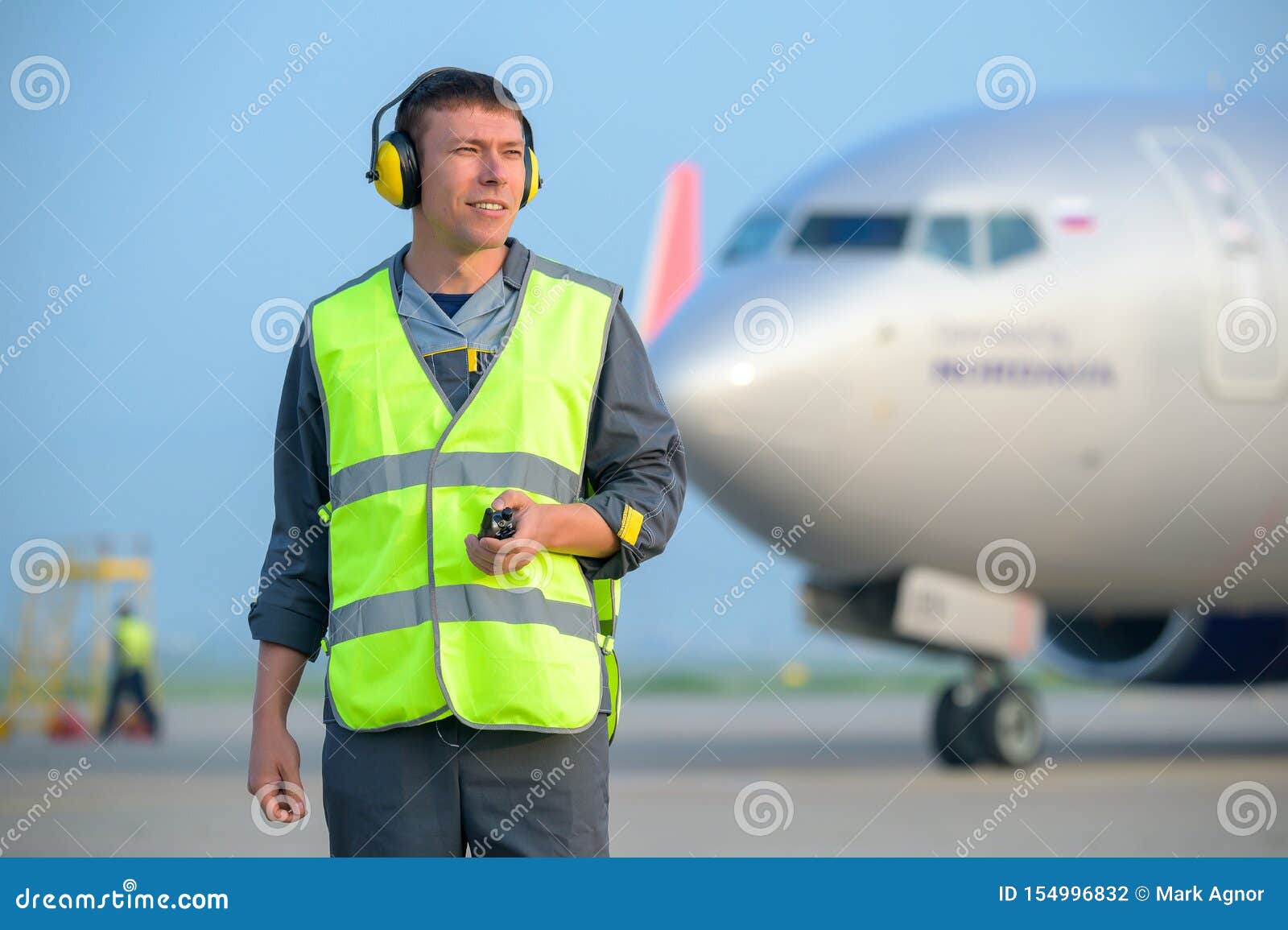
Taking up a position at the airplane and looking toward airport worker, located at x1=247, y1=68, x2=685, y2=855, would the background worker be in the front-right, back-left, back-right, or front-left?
back-right

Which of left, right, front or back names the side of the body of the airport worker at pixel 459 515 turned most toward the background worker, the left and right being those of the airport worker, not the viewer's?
back

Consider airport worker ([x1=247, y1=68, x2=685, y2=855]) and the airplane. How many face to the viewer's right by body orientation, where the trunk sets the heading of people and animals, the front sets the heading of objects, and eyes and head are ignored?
0

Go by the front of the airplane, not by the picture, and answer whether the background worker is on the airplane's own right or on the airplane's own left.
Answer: on the airplane's own right

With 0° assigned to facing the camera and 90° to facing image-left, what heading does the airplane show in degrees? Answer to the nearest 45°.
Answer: approximately 45°

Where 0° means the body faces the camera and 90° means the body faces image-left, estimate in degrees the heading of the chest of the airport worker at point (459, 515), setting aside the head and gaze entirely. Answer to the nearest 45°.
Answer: approximately 0°

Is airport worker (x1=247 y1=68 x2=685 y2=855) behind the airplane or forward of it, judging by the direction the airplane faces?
forward
